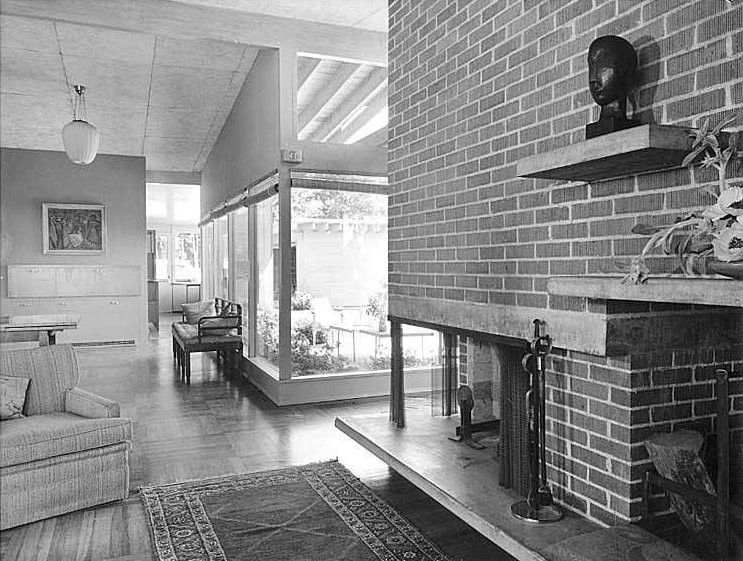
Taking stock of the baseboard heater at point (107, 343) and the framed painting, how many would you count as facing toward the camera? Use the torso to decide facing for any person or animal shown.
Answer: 2

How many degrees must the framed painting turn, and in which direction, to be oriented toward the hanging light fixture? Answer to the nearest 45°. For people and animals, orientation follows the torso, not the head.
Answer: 0° — it already faces it

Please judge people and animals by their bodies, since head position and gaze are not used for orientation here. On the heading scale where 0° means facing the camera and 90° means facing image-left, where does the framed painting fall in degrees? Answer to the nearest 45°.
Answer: approximately 0°

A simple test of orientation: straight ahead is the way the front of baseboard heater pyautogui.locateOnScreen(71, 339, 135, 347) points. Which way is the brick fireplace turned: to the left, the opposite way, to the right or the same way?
to the right

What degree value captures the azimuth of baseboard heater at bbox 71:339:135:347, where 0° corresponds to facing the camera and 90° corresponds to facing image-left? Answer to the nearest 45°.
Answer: approximately 0°

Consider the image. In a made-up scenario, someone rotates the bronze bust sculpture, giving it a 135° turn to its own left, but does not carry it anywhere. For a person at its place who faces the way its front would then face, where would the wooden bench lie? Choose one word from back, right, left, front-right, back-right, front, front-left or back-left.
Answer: back-left

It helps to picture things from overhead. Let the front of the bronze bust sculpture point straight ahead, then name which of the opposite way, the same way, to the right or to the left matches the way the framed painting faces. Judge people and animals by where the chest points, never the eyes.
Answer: to the left

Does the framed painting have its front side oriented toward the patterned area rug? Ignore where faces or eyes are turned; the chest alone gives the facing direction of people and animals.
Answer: yes

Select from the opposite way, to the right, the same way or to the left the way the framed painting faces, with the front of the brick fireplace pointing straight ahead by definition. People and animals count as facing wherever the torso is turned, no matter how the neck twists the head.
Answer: to the left

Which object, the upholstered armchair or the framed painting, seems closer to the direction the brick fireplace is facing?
the upholstered armchair

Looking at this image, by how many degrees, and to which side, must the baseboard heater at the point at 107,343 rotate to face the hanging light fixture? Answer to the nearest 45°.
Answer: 0° — it already faces it

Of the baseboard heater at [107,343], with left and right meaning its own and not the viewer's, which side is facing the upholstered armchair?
front
